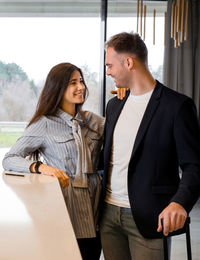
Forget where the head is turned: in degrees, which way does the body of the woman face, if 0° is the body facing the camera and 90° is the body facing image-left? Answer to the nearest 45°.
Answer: approximately 315°

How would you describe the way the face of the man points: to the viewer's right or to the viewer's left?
to the viewer's left

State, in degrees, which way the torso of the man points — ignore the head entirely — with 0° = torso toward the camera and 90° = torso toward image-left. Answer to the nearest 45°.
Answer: approximately 45°

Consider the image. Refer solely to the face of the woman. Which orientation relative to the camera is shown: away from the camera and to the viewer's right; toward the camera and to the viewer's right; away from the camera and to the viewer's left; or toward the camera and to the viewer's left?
toward the camera and to the viewer's right

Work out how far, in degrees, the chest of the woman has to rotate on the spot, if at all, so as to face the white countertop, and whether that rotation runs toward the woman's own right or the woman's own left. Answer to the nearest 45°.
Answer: approximately 45° to the woman's own right

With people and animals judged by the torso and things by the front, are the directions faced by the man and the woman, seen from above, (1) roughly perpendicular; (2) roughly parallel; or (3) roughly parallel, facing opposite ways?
roughly perpendicular
